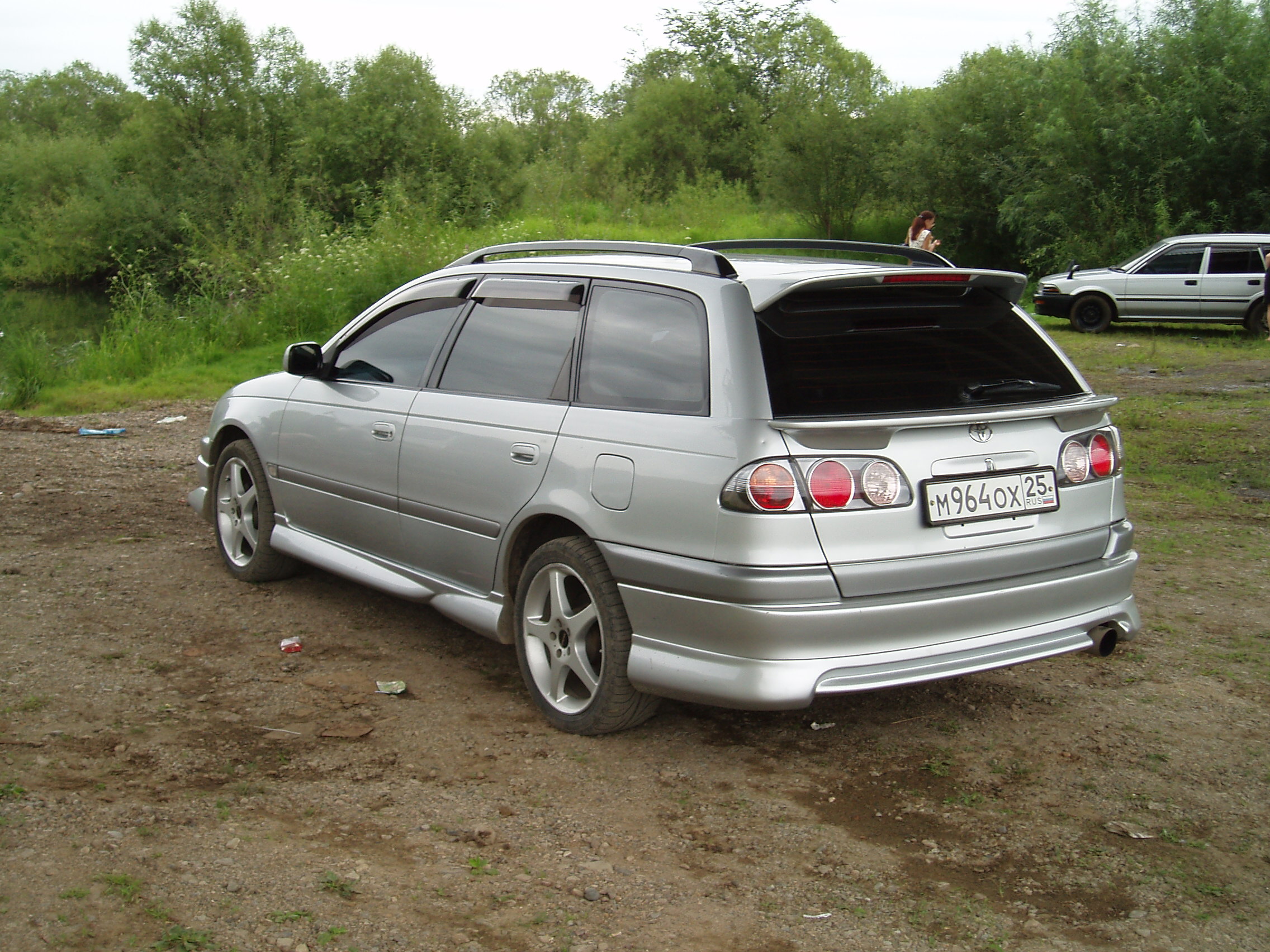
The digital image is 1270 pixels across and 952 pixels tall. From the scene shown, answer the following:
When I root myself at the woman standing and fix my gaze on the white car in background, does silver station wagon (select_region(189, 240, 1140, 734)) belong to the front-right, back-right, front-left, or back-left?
back-right

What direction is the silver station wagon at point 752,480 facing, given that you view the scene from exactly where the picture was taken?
facing away from the viewer and to the left of the viewer

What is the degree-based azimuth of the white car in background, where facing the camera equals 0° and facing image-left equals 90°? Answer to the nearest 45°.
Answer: approximately 90°

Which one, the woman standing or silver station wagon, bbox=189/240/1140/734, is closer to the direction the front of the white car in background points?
the woman standing

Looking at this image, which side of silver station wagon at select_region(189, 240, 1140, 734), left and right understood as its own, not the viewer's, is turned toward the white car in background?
right

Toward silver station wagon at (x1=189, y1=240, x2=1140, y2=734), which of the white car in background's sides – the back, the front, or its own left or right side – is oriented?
left

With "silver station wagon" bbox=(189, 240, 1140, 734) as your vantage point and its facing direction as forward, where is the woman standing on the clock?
The woman standing is roughly at 2 o'clock from the silver station wagon.
